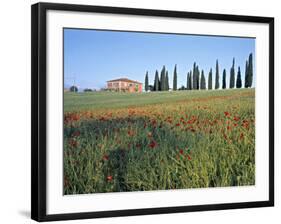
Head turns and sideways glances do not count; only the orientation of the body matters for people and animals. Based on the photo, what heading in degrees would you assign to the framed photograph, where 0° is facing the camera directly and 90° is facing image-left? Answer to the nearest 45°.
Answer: approximately 315°
